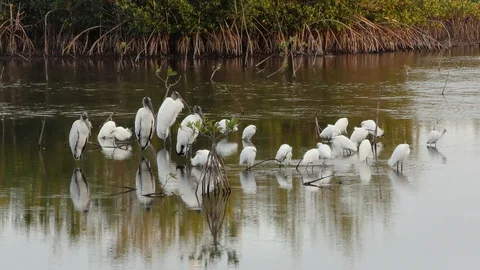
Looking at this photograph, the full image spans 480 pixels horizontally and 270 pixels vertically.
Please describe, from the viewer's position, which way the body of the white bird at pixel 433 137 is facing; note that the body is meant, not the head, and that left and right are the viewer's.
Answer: facing to the right of the viewer

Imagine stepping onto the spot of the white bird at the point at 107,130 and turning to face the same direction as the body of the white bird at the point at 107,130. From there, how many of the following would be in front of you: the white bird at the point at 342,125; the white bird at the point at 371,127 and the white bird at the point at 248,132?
3

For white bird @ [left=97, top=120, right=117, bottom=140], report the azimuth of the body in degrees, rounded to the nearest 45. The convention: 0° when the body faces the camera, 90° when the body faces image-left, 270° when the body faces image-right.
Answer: approximately 270°

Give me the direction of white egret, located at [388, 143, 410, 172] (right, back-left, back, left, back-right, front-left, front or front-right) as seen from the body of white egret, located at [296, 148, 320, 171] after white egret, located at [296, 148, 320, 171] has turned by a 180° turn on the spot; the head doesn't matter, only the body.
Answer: front

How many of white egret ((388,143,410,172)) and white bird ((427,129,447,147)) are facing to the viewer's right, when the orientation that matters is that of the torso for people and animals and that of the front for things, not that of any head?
2

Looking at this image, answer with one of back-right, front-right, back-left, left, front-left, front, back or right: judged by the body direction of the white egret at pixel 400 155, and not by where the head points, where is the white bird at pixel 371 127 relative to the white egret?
left

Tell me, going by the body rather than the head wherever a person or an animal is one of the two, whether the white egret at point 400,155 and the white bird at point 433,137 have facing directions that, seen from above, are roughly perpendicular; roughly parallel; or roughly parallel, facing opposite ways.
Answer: roughly parallel

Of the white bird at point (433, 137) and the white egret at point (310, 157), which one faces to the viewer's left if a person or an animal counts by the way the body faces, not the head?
the white egret
